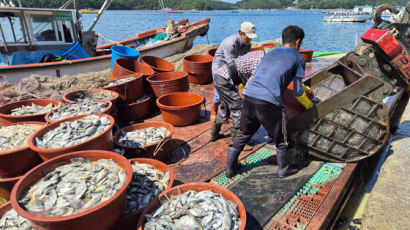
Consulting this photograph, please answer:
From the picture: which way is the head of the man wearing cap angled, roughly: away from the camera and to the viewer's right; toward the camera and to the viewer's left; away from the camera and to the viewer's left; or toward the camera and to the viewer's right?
toward the camera and to the viewer's right

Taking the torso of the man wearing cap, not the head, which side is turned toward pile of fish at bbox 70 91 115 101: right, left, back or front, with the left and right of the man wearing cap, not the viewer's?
back

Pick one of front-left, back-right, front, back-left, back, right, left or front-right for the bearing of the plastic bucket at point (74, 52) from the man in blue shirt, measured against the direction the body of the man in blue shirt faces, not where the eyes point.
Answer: left

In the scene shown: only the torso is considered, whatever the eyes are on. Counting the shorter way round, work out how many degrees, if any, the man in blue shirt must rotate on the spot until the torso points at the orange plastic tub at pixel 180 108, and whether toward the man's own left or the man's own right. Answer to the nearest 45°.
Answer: approximately 90° to the man's own left

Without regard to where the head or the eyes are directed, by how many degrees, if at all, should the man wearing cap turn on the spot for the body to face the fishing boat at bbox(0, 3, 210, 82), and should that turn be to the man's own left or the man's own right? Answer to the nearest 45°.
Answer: approximately 135° to the man's own left

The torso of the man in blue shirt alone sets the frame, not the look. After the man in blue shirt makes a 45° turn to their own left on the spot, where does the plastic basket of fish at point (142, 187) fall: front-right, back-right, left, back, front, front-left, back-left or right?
back-left

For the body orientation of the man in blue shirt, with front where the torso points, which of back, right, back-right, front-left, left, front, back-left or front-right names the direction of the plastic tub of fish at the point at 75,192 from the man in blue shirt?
back

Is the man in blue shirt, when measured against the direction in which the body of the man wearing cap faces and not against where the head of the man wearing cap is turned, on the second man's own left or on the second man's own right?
on the second man's own right

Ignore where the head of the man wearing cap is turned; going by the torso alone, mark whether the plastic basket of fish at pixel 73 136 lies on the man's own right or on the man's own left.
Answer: on the man's own right

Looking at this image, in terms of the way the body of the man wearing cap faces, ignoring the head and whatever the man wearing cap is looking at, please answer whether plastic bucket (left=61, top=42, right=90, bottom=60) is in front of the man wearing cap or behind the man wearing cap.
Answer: behind

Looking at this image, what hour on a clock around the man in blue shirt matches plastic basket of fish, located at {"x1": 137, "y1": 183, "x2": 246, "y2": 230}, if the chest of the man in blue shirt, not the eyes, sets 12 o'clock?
The plastic basket of fish is roughly at 5 o'clock from the man in blue shirt.

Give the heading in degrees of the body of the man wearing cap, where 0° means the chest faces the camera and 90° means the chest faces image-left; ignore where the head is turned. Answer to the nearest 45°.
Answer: approximately 270°

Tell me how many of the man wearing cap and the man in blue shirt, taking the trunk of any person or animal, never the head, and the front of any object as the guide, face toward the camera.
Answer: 0

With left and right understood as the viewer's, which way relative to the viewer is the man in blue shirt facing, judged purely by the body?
facing away from the viewer and to the right of the viewer
